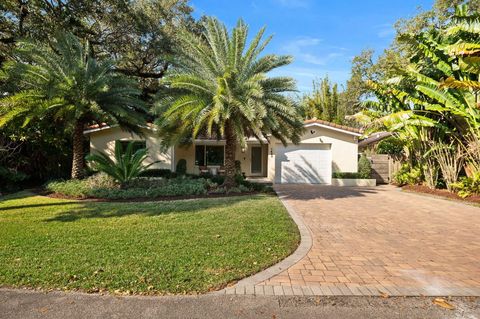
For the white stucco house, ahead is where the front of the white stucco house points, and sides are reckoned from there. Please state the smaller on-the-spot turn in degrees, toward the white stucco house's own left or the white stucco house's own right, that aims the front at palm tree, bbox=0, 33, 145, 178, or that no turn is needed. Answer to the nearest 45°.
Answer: approximately 45° to the white stucco house's own right

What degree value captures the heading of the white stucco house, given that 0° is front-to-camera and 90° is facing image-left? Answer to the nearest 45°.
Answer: approximately 0°

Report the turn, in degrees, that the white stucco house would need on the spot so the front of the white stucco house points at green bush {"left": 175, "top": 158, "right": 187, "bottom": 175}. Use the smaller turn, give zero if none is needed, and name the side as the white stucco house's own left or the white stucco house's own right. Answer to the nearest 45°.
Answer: approximately 90° to the white stucco house's own right

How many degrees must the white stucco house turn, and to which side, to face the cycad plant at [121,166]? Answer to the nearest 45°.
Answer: approximately 45° to its right

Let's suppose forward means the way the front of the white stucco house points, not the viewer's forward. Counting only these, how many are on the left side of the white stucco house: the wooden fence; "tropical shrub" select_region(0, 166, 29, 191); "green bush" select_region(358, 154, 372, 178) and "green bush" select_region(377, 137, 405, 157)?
3

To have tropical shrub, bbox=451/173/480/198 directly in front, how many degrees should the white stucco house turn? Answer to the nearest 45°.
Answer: approximately 45° to its left

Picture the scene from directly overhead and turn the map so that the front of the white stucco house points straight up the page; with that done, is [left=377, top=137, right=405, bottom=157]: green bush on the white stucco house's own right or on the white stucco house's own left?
on the white stucco house's own left

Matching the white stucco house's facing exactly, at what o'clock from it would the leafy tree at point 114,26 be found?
The leafy tree is roughly at 3 o'clock from the white stucco house.

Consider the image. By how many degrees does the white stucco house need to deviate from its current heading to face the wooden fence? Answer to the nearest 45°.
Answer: approximately 90° to its left
